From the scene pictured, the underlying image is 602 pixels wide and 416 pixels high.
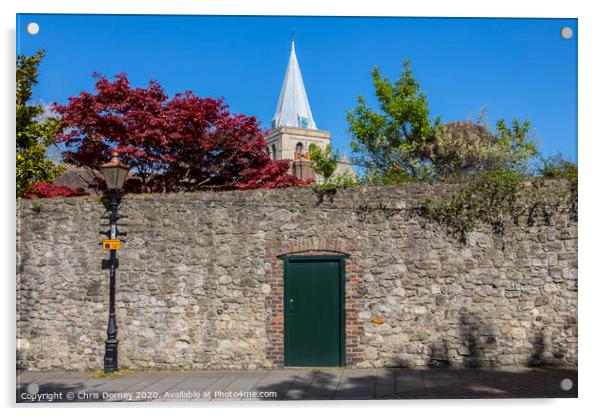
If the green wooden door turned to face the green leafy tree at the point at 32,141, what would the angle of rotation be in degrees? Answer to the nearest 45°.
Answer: approximately 90° to its right

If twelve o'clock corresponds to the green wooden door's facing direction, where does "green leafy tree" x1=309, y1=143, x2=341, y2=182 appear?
The green leafy tree is roughly at 6 o'clock from the green wooden door.

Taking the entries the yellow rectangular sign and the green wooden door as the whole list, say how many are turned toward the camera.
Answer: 2

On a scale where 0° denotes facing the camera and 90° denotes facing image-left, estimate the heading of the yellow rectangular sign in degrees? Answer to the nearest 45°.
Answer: approximately 0°

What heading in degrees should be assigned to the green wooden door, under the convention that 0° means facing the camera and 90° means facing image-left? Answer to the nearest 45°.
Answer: approximately 0°

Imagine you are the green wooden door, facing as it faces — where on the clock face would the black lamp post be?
The black lamp post is roughly at 3 o'clock from the green wooden door.

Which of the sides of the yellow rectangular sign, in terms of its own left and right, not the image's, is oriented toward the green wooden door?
left
